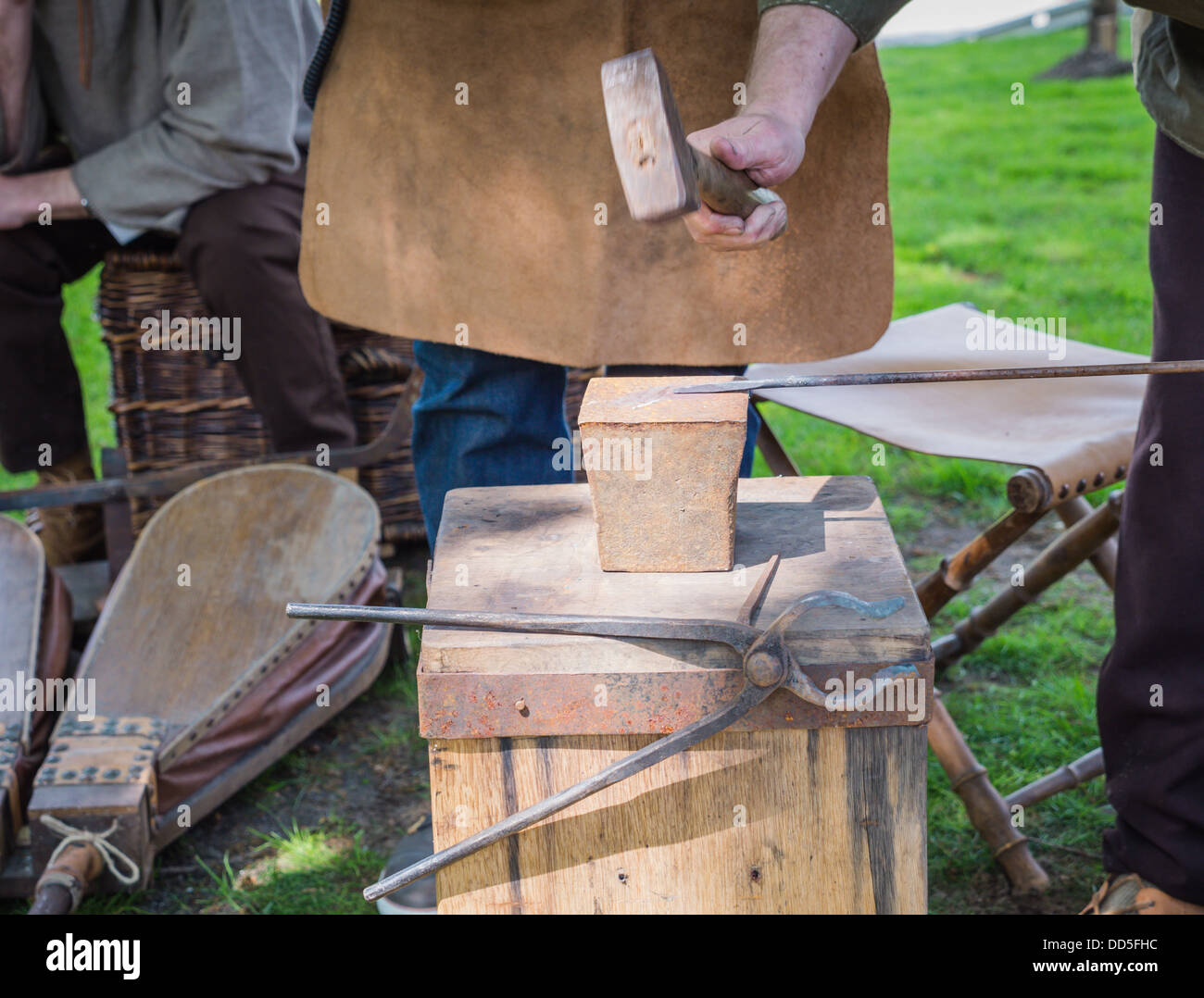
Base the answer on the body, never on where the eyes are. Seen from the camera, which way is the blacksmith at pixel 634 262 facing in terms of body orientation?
toward the camera

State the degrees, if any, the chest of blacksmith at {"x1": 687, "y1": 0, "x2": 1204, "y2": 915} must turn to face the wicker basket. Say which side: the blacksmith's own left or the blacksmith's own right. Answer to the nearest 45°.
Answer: approximately 45° to the blacksmith's own right

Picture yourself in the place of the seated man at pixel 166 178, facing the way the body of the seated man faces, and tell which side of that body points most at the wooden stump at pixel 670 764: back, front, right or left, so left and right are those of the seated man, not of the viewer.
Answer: front

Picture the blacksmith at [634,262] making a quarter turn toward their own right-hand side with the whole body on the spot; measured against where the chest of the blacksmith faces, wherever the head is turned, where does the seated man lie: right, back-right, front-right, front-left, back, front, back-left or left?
front-right

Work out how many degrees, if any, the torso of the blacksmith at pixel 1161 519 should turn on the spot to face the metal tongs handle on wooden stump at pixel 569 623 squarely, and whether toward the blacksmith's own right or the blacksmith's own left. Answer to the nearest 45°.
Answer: approximately 45° to the blacksmith's own left

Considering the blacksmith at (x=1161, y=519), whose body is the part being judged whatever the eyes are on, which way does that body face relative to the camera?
to the viewer's left

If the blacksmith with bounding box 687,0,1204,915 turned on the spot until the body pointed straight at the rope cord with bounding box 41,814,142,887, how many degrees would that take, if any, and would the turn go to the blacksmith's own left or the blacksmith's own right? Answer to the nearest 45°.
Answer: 0° — they already face it

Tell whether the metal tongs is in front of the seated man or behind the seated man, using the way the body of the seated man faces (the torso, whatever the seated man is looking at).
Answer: in front

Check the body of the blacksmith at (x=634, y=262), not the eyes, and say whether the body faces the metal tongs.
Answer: yes

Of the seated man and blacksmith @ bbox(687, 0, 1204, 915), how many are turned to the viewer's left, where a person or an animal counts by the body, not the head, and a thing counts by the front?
1
